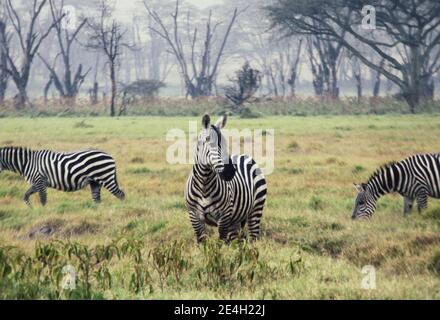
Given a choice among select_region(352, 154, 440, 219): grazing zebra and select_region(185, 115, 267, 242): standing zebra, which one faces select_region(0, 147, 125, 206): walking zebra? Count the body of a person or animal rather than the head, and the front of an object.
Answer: select_region(352, 154, 440, 219): grazing zebra

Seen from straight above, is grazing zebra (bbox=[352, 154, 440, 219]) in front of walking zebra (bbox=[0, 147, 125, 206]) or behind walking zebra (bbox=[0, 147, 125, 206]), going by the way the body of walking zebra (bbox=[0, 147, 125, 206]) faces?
behind

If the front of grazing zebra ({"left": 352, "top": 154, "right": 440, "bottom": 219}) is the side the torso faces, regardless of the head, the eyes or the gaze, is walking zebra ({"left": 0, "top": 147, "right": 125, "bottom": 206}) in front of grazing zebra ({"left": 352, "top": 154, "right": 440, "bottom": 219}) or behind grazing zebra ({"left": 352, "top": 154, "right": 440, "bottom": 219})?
in front

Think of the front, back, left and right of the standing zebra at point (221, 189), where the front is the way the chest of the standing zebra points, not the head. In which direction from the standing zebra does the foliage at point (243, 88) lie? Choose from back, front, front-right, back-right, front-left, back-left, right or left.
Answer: back-right

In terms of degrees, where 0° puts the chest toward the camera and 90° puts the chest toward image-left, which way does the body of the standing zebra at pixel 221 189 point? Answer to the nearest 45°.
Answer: approximately 45°

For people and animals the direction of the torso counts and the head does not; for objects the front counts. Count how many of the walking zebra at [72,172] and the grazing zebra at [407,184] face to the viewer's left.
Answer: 2

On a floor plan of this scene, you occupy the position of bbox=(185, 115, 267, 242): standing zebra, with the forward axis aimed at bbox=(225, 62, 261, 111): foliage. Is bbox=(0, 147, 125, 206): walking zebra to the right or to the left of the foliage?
left

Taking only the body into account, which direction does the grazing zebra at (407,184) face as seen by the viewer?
to the viewer's left

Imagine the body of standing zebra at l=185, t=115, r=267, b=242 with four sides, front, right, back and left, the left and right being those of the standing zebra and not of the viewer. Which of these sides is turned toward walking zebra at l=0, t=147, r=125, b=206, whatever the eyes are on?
right

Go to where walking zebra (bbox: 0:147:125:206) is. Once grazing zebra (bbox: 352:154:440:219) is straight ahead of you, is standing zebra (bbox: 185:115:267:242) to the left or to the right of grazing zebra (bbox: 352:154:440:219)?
right

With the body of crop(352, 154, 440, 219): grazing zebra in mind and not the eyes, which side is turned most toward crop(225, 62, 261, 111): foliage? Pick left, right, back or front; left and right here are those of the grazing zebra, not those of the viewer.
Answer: right

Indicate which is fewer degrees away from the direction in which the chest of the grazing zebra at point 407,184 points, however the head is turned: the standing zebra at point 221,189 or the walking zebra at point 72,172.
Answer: the walking zebra

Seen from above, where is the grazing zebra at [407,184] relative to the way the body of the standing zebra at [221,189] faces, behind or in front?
behind
